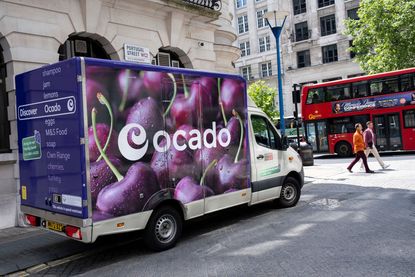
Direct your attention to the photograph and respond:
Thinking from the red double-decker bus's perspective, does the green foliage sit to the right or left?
on its right

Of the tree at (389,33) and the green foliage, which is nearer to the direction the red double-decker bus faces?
the green foliage

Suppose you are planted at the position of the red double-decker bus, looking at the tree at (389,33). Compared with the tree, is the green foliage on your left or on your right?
left

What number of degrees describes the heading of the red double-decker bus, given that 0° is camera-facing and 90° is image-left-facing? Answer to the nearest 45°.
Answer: approximately 90°

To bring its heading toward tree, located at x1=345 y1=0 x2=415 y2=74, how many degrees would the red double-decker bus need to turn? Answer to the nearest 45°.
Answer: approximately 90° to its right
